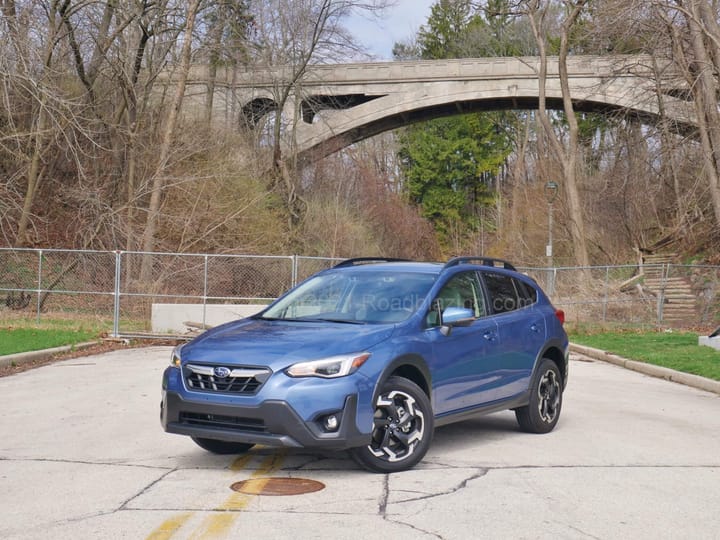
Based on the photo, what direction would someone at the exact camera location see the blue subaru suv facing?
facing the viewer and to the left of the viewer

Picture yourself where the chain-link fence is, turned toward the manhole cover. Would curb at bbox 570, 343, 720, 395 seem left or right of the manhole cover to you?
left

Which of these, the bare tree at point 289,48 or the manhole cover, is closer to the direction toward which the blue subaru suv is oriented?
the manhole cover

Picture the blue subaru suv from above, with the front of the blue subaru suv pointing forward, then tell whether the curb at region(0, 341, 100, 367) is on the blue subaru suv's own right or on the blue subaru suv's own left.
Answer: on the blue subaru suv's own right

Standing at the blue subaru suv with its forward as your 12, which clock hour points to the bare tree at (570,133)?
The bare tree is roughly at 5 o'clock from the blue subaru suv.

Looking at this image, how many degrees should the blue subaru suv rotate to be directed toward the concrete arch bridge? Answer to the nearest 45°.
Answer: approximately 135° to its right

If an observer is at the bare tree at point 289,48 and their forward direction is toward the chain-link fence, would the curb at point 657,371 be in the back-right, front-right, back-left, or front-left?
front-left

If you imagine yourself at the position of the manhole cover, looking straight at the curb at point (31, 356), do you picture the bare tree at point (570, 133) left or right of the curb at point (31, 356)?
right

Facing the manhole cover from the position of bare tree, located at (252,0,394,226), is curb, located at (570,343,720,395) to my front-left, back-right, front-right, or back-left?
front-left

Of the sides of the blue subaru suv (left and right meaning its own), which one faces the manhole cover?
front

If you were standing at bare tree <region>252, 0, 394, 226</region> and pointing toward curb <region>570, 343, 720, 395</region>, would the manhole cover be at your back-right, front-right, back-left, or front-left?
front-right

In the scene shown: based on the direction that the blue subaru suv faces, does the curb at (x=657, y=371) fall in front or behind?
behind
